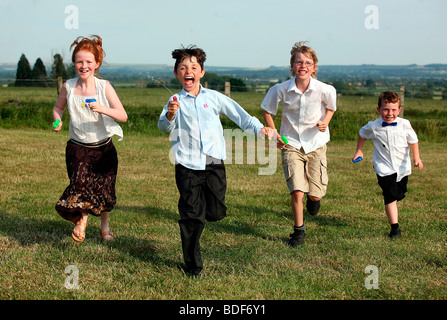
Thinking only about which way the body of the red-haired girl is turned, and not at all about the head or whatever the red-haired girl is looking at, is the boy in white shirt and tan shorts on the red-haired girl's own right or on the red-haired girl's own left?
on the red-haired girl's own left

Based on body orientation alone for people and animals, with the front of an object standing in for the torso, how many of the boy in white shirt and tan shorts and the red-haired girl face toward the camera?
2

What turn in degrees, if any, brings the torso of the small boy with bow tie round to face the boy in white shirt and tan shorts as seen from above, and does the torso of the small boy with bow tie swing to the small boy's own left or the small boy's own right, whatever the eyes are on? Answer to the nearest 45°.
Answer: approximately 45° to the small boy's own right

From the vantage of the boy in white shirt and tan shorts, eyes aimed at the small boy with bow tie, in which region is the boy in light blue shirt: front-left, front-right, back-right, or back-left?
back-right

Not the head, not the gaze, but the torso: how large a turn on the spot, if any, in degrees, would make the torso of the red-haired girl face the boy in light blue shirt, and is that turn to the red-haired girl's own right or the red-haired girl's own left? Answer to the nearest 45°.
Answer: approximately 45° to the red-haired girl's own left

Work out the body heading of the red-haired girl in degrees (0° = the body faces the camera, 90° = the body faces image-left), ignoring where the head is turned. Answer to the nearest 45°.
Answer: approximately 0°
